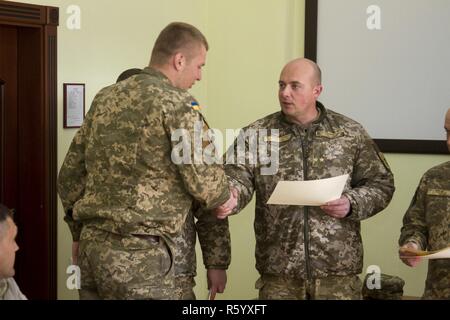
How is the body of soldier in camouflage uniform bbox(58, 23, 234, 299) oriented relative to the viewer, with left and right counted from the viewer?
facing away from the viewer and to the right of the viewer

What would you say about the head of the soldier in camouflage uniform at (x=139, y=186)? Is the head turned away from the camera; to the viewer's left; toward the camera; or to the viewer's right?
to the viewer's right

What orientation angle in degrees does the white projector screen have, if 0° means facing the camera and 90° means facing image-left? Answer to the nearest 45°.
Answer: approximately 0°

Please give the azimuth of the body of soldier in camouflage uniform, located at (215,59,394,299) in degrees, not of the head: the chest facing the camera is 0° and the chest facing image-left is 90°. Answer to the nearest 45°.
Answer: approximately 0°

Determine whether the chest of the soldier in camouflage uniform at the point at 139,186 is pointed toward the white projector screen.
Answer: yes

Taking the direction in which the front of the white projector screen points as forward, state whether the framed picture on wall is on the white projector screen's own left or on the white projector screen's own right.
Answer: on the white projector screen's own right

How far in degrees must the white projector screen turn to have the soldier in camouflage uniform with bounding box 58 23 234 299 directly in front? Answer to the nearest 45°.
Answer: approximately 45° to its right

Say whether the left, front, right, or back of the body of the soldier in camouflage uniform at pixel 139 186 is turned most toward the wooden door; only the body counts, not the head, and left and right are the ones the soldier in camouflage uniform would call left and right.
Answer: left

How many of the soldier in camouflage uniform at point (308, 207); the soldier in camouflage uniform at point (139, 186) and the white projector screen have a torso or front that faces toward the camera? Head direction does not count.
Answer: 2

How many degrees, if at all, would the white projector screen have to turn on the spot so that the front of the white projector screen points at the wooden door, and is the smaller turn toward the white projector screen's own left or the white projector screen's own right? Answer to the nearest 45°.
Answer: approximately 45° to the white projector screen's own right

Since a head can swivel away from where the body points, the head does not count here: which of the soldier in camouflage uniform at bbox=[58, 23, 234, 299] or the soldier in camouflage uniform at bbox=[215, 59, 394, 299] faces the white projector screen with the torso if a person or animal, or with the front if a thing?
the soldier in camouflage uniform at bbox=[58, 23, 234, 299]

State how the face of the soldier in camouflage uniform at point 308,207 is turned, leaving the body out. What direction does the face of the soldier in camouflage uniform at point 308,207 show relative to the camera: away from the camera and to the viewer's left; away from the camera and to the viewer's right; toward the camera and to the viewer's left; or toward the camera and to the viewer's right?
toward the camera and to the viewer's left

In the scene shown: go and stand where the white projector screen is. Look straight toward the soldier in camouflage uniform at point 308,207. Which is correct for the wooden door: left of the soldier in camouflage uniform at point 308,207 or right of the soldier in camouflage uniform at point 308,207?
right
